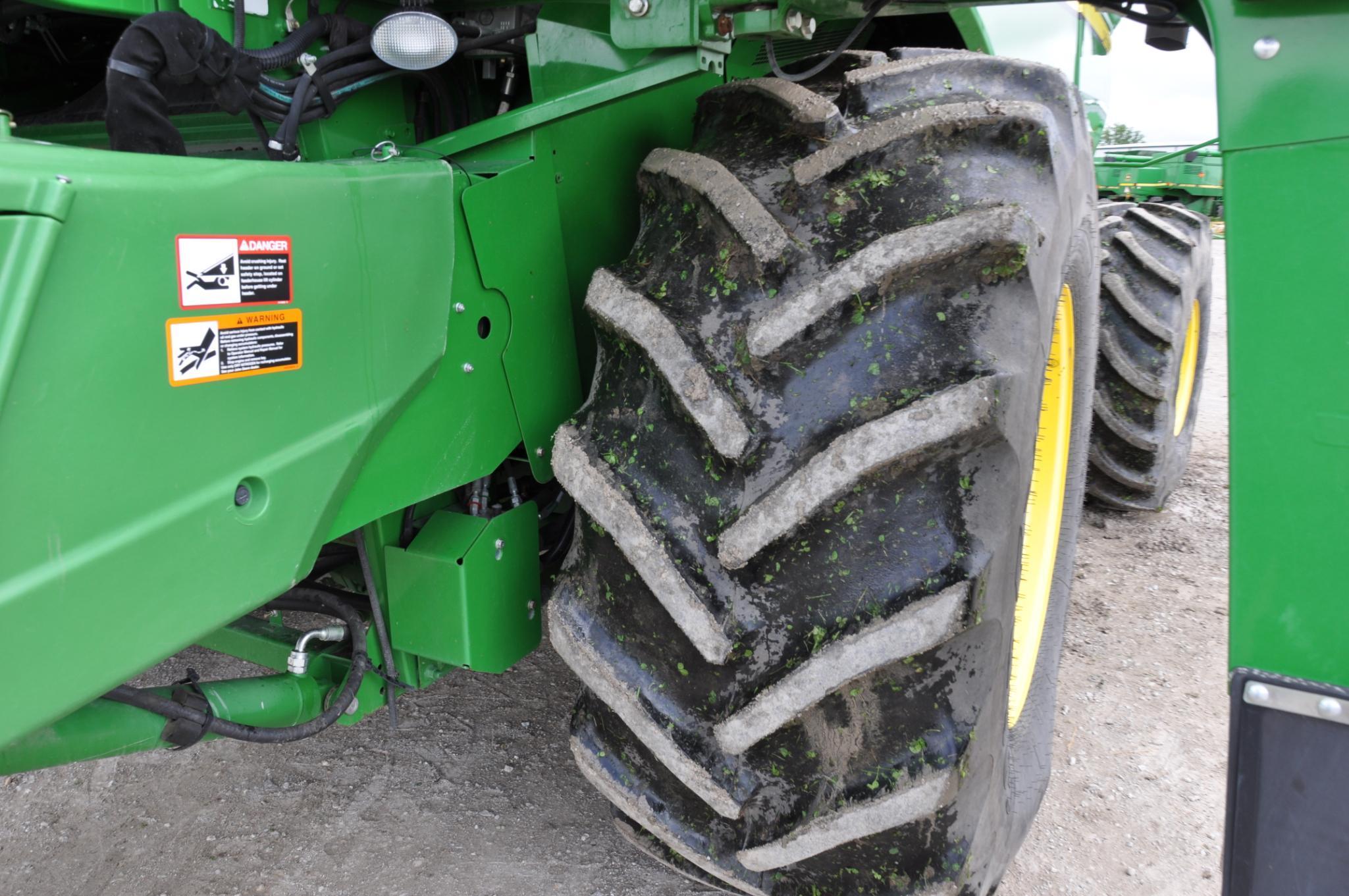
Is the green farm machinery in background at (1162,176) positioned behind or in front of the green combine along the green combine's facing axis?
behind

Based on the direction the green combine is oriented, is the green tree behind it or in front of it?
behind
